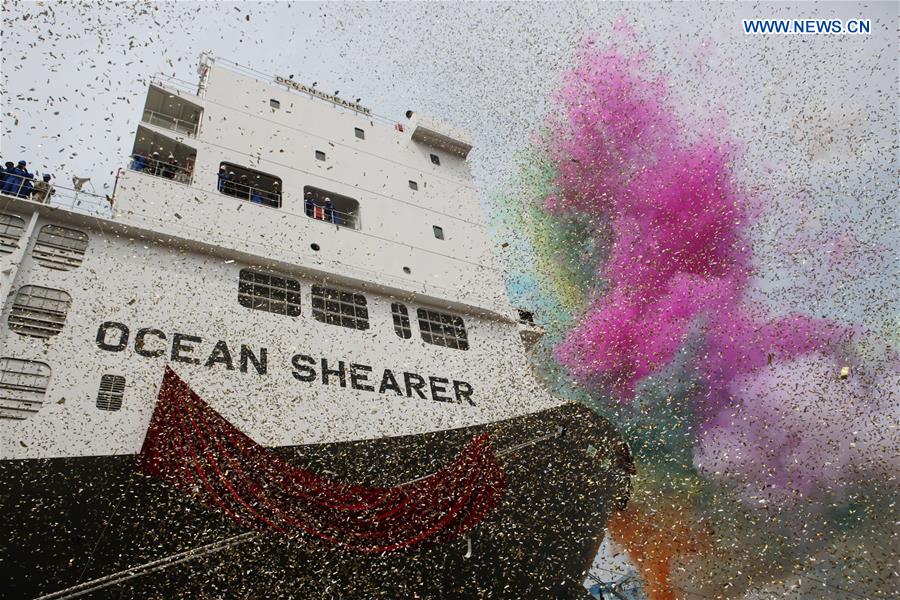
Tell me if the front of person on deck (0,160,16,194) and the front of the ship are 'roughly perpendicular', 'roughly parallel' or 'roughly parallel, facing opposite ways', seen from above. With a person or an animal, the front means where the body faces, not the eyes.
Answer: roughly perpendicular

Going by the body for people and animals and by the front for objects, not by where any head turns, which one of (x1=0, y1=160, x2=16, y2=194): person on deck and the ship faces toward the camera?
the person on deck

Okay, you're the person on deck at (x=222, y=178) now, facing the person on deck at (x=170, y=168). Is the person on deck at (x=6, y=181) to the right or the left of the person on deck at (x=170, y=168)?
left

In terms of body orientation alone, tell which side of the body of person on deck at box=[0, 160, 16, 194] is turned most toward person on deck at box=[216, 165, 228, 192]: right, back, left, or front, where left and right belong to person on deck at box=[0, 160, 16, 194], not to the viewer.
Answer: left

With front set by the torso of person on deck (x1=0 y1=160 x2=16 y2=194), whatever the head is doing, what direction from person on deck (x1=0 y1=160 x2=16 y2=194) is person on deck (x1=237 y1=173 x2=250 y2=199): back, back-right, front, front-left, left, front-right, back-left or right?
left

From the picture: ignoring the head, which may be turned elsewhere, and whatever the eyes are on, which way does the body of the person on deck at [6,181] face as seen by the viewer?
toward the camera

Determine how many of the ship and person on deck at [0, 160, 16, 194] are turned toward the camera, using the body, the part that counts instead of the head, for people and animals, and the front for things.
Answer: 1
